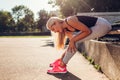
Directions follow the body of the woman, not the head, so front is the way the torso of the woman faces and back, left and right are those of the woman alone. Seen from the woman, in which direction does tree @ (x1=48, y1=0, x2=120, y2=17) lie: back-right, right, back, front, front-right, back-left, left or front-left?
right

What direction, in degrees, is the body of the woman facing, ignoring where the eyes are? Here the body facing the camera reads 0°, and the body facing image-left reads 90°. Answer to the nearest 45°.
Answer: approximately 90°
